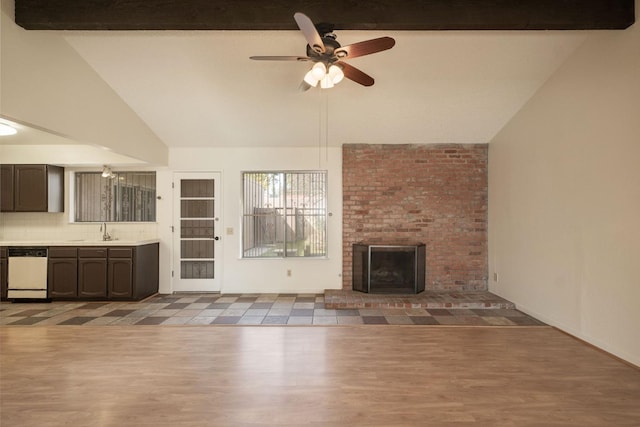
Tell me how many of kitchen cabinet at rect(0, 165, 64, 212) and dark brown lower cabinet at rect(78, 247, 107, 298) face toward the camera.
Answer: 2

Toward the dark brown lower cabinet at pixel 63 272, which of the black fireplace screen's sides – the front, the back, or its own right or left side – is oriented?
right

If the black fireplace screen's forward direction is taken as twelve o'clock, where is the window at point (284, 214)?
The window is roughly at 3 o'clock from the black fireplace screen.

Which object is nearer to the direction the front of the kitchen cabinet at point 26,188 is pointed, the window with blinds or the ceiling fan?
the ceiling fan

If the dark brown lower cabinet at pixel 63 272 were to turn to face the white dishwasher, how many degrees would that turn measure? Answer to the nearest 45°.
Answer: approximately 135° to its right

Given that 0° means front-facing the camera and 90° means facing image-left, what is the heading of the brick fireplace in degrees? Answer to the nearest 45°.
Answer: approximately 0°

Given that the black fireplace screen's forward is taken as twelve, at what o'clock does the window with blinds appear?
The window with blinds is roughly at 3 o'clock from the black fireplace screen.
